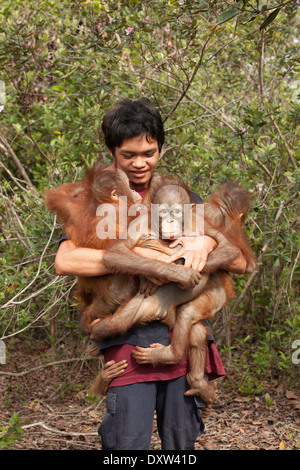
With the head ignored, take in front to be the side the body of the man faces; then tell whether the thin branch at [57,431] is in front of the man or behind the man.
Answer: behind

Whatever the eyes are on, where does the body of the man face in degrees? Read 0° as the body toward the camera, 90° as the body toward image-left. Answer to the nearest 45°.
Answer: approximately 0°
